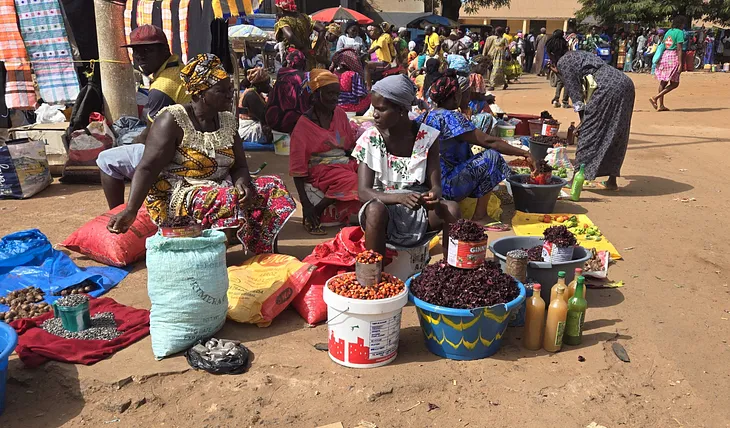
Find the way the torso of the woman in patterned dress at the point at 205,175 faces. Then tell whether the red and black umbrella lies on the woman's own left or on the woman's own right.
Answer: on the woman's own left

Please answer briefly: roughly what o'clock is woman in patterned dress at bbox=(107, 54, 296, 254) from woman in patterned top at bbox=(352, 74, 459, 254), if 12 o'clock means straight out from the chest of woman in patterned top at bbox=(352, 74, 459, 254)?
woman in patterned dress at bbox=(107, 54, 296, 254) is roughly at 3 o'clock from woman in patterned top at bbox=(352, 74, 459, 254).

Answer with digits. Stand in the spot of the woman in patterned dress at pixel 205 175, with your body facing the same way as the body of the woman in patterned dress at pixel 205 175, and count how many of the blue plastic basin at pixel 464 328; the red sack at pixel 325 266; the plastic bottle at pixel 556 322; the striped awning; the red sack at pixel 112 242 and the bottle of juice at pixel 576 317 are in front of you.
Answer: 4

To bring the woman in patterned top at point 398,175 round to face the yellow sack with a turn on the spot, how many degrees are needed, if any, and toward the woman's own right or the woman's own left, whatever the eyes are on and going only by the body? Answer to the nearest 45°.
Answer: approximately 45° to the woman's own right

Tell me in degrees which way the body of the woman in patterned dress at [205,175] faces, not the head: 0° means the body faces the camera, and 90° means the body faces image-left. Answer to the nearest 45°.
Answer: approximately 315°

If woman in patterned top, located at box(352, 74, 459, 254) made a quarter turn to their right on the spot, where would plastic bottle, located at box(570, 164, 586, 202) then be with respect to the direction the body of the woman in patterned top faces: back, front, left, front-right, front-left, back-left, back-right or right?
back-right

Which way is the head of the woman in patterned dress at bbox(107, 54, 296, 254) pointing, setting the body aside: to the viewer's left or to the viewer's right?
to the viewer's right

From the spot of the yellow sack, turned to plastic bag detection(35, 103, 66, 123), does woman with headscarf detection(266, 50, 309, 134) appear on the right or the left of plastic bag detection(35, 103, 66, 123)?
right
